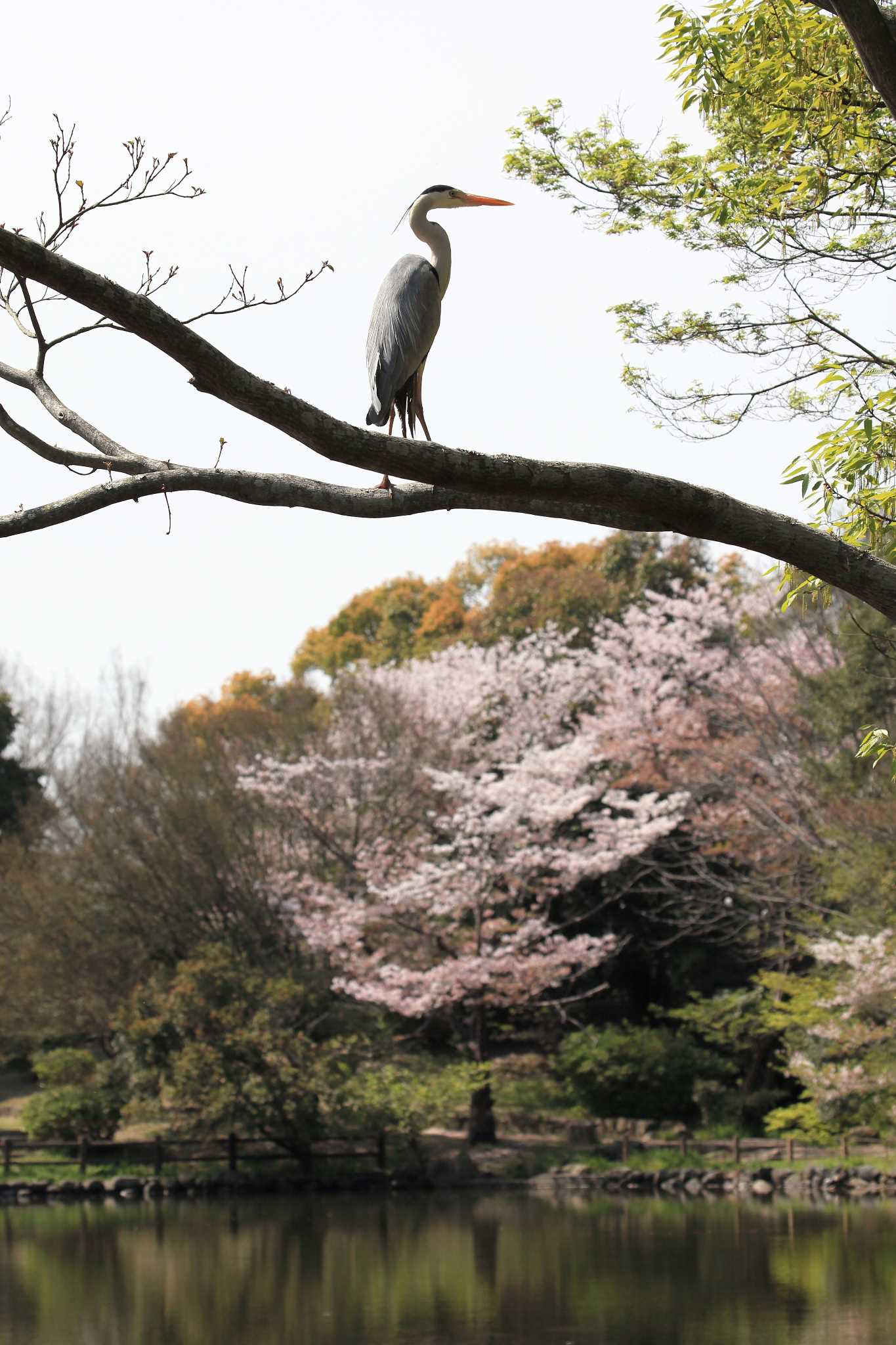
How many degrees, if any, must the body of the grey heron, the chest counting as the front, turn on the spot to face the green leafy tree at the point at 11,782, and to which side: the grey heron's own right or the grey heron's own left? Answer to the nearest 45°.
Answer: approximately 90° to the grey heron's own left

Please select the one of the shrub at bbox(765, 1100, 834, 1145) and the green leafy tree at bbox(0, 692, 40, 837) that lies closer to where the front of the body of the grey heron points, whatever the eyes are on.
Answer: the shrub

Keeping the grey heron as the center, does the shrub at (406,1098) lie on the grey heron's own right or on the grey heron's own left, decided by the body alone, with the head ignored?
on the grey heron's own left

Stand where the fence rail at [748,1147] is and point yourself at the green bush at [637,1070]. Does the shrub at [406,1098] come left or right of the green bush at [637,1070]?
left

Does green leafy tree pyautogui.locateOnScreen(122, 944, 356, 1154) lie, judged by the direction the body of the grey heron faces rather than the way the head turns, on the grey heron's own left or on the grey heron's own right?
on the grey heron's own left

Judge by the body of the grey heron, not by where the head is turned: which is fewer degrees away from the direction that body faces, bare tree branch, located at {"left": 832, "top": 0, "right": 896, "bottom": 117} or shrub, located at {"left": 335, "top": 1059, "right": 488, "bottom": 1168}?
the bare tree branch

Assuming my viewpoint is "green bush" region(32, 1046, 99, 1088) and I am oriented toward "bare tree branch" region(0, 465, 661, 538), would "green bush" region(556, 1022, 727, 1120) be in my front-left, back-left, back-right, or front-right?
front-left

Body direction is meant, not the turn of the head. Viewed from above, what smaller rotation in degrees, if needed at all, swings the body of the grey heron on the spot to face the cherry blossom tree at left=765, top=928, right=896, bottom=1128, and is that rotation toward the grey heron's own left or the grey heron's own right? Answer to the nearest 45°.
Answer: approximately 90° to the grey heron's own left

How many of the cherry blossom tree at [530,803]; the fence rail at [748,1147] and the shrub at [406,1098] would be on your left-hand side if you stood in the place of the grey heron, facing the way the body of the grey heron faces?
3

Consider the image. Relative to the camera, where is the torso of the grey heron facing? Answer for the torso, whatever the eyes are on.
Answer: to the viewer's right

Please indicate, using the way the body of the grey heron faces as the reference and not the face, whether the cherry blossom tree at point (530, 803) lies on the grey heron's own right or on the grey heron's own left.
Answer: on the grey heron's own left

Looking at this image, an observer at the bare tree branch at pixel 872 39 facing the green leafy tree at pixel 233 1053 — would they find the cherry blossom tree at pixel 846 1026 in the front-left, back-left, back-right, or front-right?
front-right

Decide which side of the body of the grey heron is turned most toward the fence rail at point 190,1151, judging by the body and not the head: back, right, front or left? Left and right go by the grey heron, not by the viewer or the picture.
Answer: left
